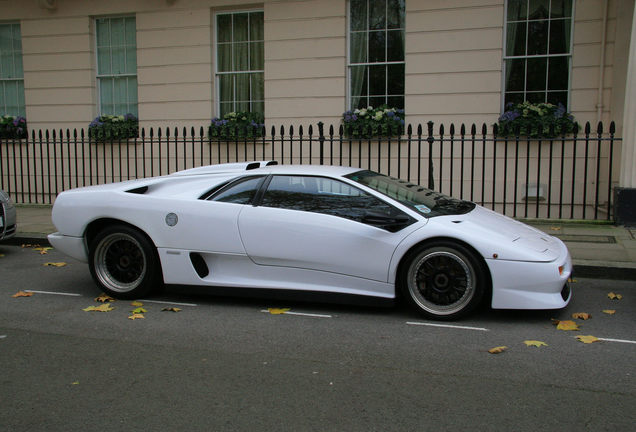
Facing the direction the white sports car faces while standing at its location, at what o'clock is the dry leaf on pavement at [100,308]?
The dry leaf on pavement is roughly at 6 o'clock from the white sports car.

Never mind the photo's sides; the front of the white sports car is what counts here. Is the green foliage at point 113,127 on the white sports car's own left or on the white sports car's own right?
on the white sports car's own left

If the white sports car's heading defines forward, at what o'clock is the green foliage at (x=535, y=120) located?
The green foliage is roughly at 10 o'clock from the white sports car.

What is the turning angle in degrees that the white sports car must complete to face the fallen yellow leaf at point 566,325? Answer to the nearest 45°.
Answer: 0° — it already faces it

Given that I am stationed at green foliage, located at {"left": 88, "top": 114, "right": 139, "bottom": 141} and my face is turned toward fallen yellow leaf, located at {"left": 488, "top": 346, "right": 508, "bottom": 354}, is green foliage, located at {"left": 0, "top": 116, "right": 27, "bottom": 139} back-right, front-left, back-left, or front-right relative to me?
back-right

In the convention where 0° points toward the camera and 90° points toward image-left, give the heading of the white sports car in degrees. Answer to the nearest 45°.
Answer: approximately 270°

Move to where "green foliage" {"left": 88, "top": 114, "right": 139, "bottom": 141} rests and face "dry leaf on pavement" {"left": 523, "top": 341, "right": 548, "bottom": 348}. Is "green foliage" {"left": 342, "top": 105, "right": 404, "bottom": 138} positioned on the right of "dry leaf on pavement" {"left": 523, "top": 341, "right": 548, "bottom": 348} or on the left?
left

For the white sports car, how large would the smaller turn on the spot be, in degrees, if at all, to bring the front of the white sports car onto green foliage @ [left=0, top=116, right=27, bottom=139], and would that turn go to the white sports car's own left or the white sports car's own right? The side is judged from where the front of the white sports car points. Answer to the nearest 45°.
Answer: approximately 135° to the white sports car's own left

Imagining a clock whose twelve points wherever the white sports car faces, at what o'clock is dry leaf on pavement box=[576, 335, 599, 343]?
The dry leaf on pavement is roughly at 1 o'clock from the white sports car.

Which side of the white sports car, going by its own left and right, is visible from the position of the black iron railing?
left

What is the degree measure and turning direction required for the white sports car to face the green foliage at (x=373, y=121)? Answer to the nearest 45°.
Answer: approximately 90° to its left
